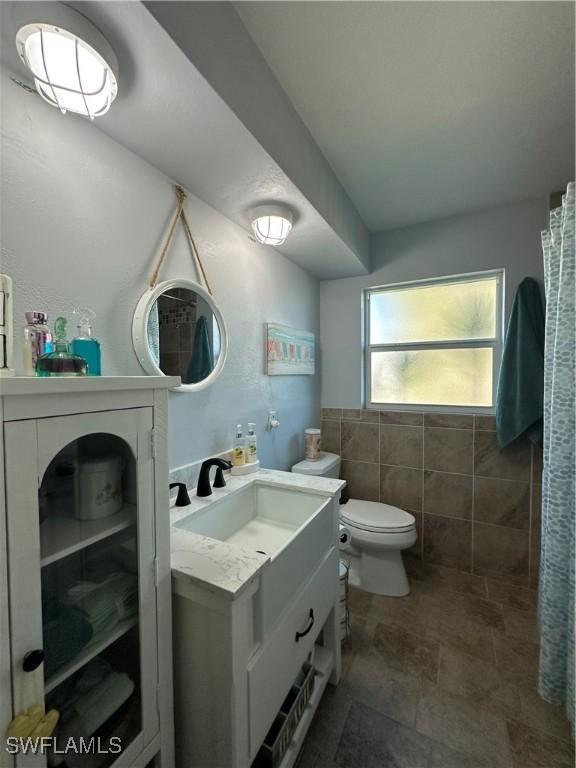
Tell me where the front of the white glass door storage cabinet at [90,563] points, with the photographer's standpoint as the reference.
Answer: facing the viewer and to the right of the viewer

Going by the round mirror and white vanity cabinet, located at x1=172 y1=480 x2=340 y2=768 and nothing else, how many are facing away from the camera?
0

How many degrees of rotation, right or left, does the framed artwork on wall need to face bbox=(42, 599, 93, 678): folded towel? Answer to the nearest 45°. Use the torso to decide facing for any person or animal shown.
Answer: approximately 45° to its right

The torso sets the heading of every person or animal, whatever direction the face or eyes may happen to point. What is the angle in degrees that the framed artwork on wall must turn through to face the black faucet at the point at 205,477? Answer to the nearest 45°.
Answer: approximately 90° to its right

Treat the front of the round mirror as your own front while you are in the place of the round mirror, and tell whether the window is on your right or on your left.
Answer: on your left

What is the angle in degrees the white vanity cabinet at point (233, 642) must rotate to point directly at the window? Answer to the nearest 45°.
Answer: approximately 90° to its left

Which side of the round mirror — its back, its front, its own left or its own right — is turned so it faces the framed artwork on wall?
left

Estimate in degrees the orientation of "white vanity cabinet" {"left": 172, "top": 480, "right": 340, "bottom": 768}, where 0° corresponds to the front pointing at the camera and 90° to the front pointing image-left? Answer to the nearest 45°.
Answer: approximately 315°

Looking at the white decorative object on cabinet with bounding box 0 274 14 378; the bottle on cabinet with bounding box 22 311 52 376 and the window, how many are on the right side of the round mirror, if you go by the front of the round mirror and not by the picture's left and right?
2
